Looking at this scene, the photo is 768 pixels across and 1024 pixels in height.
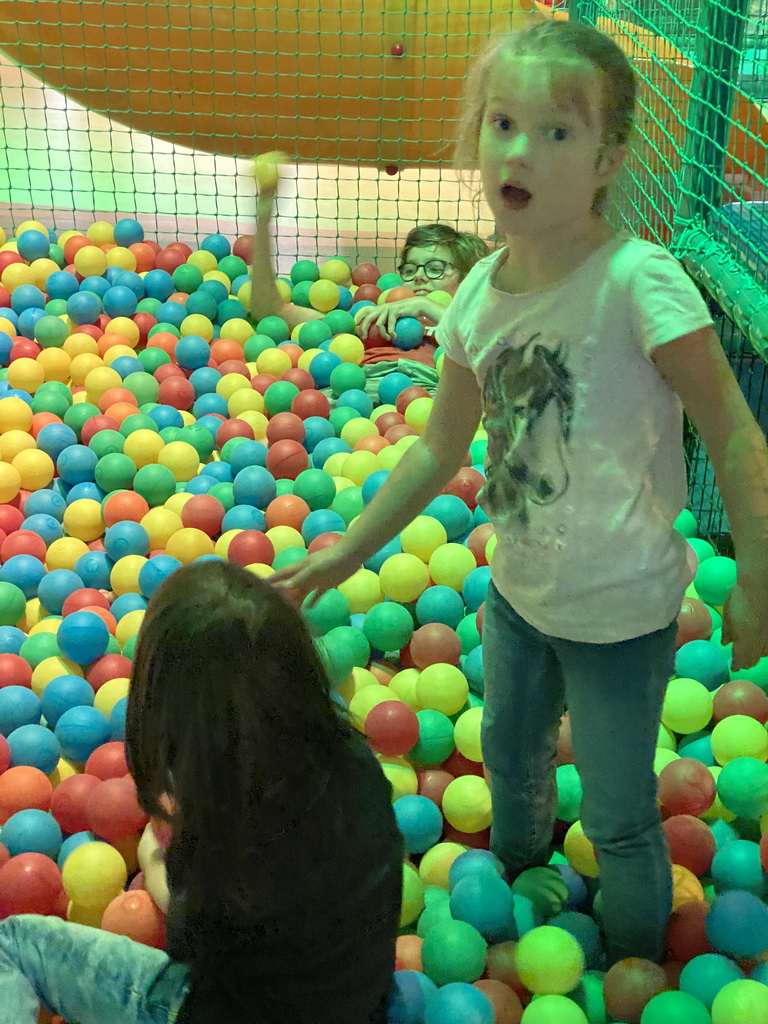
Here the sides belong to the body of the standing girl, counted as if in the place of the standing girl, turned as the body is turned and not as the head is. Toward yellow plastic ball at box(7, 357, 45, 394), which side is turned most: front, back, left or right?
right

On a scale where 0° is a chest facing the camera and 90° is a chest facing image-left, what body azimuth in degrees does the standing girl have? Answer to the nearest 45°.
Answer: approximately 45°

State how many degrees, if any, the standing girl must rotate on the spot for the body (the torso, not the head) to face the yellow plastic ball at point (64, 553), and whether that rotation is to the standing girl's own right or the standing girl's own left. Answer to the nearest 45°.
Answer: approximately 90° to the standing girl's own right

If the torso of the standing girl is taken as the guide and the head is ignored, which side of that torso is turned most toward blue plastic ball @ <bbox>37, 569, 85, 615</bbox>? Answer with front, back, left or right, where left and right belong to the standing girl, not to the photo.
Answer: right

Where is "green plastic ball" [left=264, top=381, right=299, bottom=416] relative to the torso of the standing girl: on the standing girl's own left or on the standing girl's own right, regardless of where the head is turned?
on the standing girl's own right

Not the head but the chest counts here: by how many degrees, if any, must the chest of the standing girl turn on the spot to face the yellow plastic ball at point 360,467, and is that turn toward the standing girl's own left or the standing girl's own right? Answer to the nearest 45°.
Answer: approximately 135° to the standing girl's own right
